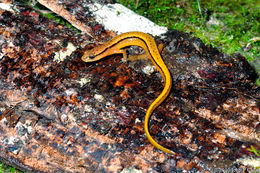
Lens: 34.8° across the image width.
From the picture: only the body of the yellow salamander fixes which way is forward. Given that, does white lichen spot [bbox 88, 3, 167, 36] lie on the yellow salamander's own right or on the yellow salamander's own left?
on the yellow salamander's own right

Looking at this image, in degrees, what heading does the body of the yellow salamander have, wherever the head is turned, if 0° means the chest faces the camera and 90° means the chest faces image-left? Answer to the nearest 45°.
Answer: approximately 90°
